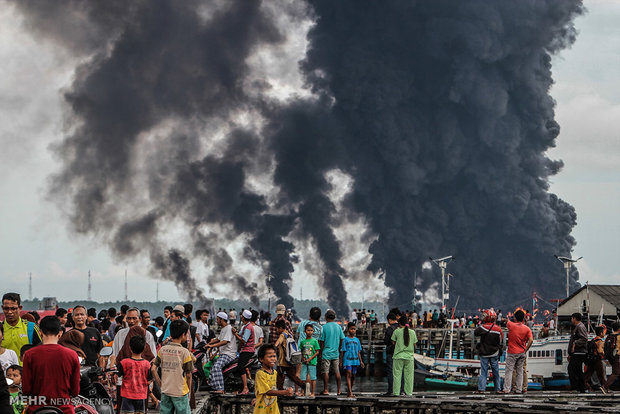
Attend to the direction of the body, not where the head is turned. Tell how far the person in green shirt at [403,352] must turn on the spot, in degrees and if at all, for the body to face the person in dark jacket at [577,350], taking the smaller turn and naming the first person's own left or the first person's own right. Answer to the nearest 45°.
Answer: approximately 45° to the first person's own right

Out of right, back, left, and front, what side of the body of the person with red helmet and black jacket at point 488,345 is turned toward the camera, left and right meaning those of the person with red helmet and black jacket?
back

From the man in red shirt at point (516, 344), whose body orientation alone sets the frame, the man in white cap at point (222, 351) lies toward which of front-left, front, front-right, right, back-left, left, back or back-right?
back-left

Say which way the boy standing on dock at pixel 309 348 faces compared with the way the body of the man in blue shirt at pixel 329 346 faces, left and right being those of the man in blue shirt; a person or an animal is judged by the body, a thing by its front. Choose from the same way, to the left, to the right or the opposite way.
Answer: the opposite way

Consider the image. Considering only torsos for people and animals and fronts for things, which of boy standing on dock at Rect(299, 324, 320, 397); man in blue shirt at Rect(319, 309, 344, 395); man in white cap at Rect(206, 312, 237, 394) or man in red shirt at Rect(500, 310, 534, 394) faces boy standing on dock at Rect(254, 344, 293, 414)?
boy standing on dock at Rect(299, 324, 320, 397)

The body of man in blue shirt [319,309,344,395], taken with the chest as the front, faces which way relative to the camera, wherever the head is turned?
away from the camera

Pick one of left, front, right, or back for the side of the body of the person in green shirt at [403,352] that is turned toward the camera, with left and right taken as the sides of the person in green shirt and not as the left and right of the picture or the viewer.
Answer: back

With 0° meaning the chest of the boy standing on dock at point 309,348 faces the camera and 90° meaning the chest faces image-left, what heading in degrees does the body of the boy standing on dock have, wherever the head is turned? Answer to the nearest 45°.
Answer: approximately 0°
